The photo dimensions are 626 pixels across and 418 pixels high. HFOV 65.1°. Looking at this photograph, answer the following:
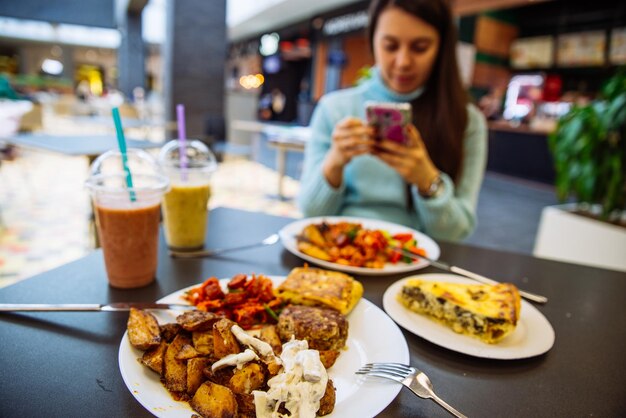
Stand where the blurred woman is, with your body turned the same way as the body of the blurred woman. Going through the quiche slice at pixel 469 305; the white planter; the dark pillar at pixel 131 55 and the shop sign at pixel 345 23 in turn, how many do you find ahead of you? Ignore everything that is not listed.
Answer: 1

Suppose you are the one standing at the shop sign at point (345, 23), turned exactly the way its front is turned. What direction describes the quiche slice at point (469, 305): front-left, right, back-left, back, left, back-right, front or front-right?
front-left

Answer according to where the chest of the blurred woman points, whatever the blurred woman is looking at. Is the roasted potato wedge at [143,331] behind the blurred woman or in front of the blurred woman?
in front

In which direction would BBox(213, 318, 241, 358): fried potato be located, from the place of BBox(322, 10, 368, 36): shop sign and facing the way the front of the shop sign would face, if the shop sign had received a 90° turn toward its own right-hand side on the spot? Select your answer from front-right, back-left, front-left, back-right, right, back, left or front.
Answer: back-left

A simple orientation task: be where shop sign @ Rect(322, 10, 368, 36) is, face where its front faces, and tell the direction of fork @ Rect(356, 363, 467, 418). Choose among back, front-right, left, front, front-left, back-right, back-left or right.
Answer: front-left

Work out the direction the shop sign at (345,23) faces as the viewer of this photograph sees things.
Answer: facing the viewer and to the left of the viewer

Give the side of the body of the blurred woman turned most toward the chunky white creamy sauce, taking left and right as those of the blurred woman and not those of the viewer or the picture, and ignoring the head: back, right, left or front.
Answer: front

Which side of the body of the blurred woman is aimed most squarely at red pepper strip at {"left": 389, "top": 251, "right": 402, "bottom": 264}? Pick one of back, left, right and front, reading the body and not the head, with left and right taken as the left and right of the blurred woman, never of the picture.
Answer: front

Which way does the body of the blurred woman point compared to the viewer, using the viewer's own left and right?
facing the viewer

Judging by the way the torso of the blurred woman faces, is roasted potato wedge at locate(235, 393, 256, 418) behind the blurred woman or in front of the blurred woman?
in front

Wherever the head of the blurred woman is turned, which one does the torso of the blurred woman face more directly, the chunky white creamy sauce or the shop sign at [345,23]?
the chunky white creamy sauce

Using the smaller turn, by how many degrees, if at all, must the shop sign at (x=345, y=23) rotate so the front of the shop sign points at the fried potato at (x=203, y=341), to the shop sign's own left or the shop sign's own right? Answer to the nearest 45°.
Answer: approximately 45° to the shop sign's own left

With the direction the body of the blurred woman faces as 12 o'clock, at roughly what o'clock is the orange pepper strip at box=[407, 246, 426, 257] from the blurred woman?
The orange pepper strip is roughly at 12 o'clock from the blurred woman.

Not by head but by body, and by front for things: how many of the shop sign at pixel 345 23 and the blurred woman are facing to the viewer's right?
0
